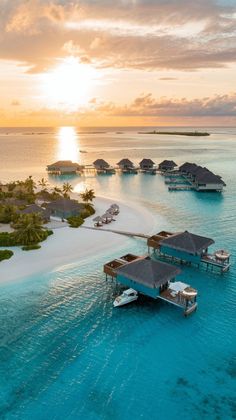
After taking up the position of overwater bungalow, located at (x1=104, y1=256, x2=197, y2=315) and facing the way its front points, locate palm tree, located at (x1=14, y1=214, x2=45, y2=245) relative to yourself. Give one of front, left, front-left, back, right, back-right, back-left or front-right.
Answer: back

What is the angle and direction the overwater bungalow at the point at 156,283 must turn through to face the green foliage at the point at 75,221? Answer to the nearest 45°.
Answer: approximately 180°

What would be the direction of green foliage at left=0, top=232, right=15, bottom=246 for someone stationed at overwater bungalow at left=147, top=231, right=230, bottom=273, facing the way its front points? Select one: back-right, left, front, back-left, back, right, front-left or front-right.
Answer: back-right

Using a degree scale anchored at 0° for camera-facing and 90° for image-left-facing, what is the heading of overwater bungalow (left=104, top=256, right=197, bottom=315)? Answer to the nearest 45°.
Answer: approximately 315°

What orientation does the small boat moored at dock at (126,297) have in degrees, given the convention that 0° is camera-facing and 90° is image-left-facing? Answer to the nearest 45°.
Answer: approximately 45°

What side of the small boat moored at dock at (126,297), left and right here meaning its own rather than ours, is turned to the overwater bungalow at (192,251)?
back

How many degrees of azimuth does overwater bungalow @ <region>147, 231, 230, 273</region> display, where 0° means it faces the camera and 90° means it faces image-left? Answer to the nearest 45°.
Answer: approximately 315°

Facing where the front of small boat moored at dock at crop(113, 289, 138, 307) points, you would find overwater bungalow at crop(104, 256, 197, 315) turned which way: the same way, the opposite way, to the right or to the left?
to the left

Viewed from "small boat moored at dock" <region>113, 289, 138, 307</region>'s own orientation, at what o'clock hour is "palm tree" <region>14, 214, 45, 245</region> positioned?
The palm tree is roughly at 3 o'clock from the small boat moored at dock.

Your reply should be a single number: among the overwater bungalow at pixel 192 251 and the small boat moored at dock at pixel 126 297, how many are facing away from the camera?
0

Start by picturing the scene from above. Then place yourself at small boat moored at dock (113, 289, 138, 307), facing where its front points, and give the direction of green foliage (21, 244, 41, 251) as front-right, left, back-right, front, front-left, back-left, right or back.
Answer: right

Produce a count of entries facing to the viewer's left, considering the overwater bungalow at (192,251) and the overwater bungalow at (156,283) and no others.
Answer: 0

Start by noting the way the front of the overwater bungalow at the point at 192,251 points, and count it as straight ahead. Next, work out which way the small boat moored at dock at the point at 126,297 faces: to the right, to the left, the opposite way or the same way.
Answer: to the right

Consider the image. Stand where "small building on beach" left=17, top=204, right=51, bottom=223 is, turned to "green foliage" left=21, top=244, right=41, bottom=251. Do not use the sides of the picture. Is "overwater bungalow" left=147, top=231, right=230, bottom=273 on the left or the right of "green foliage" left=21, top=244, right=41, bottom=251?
left
